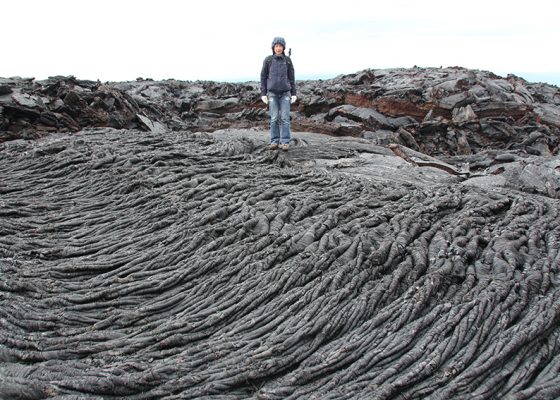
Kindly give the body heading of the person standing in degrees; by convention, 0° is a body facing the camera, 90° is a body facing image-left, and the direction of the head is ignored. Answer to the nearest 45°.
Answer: approximately 0°
